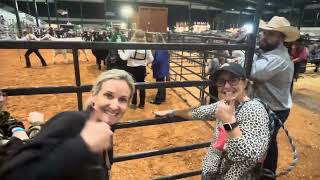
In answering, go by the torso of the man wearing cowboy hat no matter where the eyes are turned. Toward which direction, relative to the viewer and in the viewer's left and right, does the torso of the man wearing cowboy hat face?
facing to the left of the viewer

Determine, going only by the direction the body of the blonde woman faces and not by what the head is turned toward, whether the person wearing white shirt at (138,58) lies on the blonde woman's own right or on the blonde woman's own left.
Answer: on the blonde woman's own left

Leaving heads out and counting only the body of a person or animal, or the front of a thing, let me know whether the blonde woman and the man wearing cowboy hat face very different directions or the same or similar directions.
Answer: very different directions

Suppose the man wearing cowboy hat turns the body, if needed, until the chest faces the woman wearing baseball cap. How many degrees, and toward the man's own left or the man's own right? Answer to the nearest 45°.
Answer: approximately 90° to the man's own left

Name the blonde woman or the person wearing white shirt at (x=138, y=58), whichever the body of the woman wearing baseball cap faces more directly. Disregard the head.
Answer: the blonde woman

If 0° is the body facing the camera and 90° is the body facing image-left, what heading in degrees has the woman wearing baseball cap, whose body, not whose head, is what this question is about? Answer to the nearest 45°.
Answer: approximately 45°

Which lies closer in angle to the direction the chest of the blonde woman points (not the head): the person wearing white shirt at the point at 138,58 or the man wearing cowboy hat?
the man wearing cowboy hat

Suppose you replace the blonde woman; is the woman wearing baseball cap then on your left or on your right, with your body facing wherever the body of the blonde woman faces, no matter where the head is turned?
on your left

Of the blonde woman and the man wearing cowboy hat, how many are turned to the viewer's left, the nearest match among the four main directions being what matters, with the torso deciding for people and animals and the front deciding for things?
1

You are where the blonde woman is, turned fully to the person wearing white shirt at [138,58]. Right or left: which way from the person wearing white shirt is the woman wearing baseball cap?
right

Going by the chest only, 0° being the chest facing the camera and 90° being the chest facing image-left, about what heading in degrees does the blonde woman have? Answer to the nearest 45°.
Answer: approximately 315°
